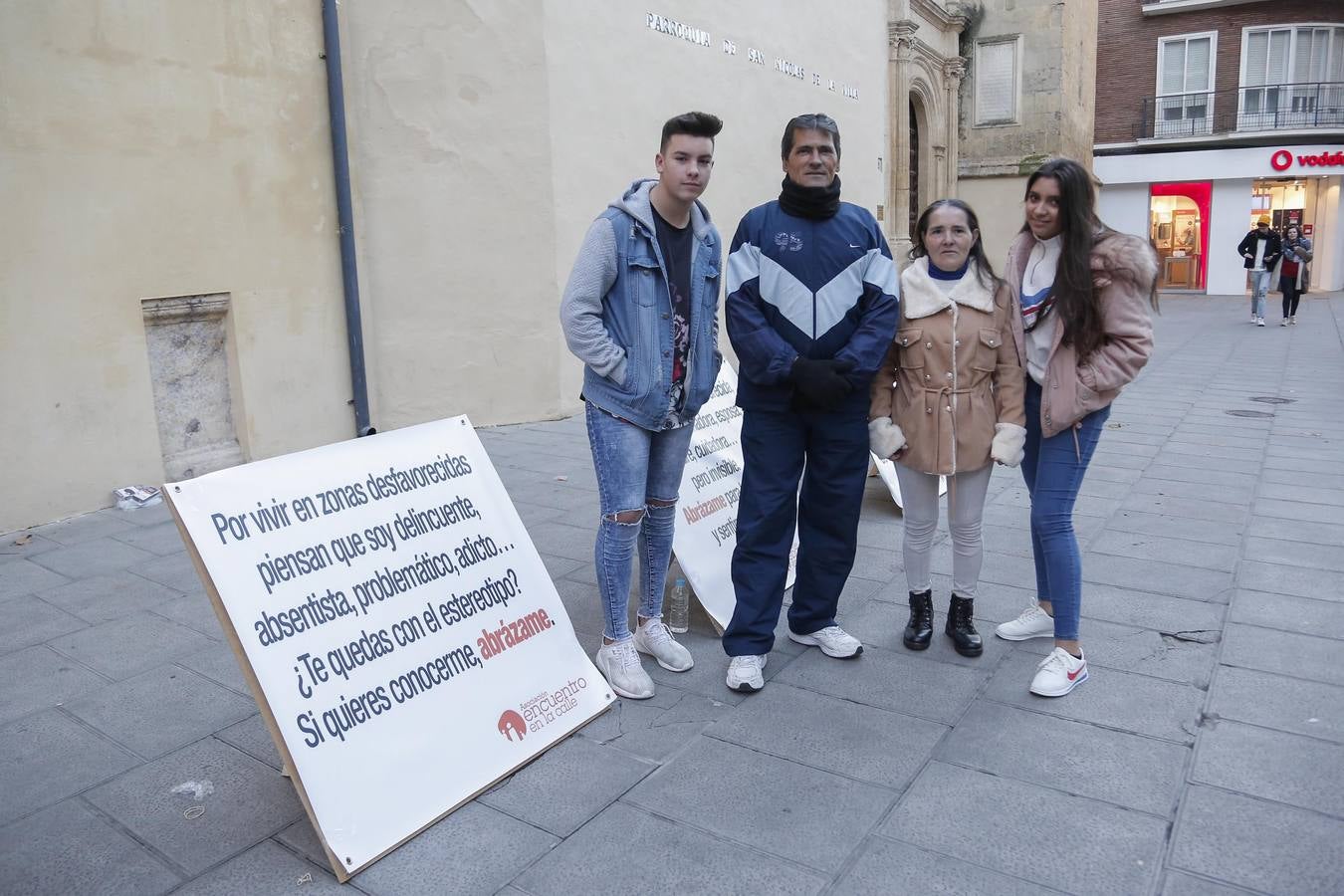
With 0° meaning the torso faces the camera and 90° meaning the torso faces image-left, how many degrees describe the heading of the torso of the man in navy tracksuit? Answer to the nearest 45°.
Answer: approximately 0°

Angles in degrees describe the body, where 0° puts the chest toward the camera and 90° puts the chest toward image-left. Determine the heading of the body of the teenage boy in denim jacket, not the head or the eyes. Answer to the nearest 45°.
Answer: approximately 315°

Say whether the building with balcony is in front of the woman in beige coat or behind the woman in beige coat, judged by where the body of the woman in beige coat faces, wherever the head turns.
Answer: behind

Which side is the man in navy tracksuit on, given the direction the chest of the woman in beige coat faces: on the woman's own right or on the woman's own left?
on the woman's own right

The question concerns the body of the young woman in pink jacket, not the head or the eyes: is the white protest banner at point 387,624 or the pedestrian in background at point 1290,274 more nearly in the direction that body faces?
the white protest banner

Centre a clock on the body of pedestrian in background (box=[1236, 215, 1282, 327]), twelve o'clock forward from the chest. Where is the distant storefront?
The distant storefront is roughly at 6 o'clock from the pedestrian in background.

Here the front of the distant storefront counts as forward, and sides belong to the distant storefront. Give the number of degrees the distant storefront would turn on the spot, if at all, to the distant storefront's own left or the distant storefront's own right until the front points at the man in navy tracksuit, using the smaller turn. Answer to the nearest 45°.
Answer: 0° — it already faces them

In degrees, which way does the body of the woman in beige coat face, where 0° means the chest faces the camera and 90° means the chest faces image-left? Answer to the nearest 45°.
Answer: approximately 0°
